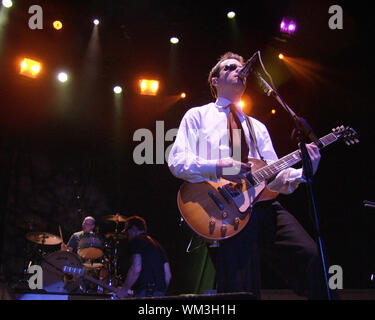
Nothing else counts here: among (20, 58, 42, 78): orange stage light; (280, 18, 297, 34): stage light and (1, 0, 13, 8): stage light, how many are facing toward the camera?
3

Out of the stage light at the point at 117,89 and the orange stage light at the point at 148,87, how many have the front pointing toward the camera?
2

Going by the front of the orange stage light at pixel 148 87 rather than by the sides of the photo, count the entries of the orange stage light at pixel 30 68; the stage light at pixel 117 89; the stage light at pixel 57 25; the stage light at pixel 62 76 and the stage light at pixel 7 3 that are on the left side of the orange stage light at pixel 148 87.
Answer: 0

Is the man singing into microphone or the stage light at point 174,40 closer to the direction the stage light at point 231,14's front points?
the man singing into microphone

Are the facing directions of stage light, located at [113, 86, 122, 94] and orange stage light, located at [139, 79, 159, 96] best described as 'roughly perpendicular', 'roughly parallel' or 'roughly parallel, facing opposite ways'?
roughly parallel

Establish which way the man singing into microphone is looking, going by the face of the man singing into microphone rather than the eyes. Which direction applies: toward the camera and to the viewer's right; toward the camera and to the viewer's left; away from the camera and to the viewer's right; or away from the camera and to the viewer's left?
toward the camera and to the viewer's right

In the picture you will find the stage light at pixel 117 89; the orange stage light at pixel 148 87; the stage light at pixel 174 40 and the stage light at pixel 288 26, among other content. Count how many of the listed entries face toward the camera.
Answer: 4

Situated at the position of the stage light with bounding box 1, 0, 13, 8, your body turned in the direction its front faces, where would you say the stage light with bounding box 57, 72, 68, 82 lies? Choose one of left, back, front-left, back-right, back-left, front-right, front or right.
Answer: back-left

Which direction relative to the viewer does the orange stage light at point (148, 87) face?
toward the camera

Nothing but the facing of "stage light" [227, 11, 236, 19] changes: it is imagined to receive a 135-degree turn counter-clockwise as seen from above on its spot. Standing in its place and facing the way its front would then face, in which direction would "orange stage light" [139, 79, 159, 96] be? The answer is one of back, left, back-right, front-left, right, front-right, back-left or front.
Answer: left

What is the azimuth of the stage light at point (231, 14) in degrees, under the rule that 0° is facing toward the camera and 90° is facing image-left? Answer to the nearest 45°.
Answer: approximately 0°

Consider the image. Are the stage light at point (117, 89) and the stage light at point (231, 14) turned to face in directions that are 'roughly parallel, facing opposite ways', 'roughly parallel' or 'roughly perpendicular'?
roughly parallel

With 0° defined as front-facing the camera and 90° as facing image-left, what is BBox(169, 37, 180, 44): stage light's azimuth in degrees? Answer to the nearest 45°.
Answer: approximately 0°

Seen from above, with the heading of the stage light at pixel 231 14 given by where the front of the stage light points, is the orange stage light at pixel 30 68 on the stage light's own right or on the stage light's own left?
on the stage light's own right

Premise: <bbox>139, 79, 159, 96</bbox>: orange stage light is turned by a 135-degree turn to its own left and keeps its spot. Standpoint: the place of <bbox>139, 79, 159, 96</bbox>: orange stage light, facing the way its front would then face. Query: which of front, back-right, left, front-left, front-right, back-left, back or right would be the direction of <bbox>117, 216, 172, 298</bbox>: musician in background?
back-right
